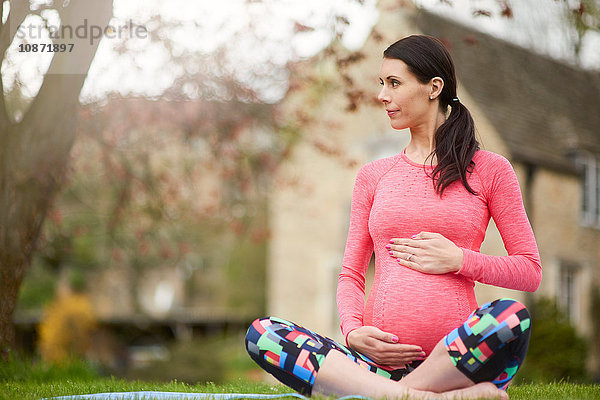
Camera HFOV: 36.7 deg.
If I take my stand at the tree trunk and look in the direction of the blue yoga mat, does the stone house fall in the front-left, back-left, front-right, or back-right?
back-left
